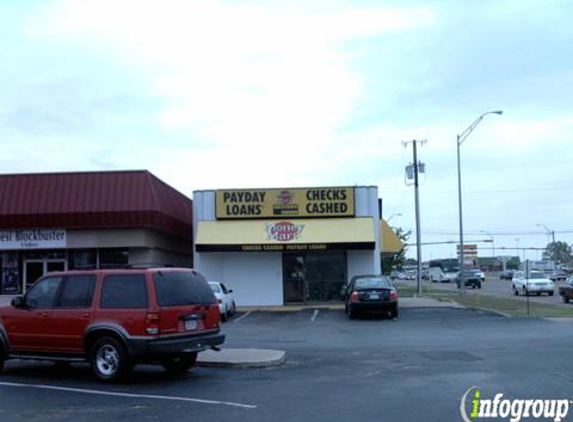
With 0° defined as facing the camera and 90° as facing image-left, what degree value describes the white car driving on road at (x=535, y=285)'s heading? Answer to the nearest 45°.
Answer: approximately 315°

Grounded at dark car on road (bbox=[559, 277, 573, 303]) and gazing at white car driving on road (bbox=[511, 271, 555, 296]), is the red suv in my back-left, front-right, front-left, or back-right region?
back-left

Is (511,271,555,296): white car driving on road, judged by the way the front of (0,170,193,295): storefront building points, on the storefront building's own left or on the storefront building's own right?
on the storefront building's own left

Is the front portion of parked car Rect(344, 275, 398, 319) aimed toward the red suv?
no

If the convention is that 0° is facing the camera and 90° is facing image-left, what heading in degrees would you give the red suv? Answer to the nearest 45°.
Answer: approximately 135°

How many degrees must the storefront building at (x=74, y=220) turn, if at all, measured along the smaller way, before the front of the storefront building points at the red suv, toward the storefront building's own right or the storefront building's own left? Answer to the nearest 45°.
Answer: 0° — it already faces it

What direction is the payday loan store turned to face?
toward the camera

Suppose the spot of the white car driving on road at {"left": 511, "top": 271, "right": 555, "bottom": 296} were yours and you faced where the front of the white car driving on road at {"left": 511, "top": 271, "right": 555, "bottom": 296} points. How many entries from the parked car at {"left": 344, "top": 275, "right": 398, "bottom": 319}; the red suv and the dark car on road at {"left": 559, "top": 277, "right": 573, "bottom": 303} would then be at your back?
0

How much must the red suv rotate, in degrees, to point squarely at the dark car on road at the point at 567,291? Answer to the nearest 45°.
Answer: approximately 90° to its right

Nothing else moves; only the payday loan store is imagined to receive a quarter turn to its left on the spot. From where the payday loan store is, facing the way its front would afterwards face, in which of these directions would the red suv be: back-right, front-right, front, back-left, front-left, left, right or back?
right

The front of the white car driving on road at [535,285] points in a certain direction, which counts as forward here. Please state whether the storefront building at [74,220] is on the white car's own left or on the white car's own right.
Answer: on the white car's own right

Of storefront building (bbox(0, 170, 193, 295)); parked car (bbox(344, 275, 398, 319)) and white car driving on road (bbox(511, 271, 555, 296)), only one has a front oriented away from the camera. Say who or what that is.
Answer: parked car (bbox(344, 275, 398, 319))

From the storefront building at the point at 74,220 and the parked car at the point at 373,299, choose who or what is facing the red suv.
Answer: the storefront building

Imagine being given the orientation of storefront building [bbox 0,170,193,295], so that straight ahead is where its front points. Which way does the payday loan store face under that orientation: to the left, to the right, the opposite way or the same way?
the same way

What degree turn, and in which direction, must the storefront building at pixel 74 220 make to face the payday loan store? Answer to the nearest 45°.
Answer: approximately 90° to its left

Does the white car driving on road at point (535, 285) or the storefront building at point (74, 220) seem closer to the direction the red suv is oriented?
the storefront building

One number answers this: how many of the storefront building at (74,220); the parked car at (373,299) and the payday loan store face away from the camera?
1

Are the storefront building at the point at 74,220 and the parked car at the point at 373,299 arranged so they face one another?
no

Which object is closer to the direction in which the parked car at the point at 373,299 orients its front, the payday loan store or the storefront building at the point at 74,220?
the payday loan store

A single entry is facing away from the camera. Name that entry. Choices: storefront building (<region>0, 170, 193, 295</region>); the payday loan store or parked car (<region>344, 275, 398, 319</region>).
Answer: the parked car

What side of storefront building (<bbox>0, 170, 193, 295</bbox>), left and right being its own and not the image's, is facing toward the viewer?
front

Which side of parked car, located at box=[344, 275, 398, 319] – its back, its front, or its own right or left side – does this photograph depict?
back
